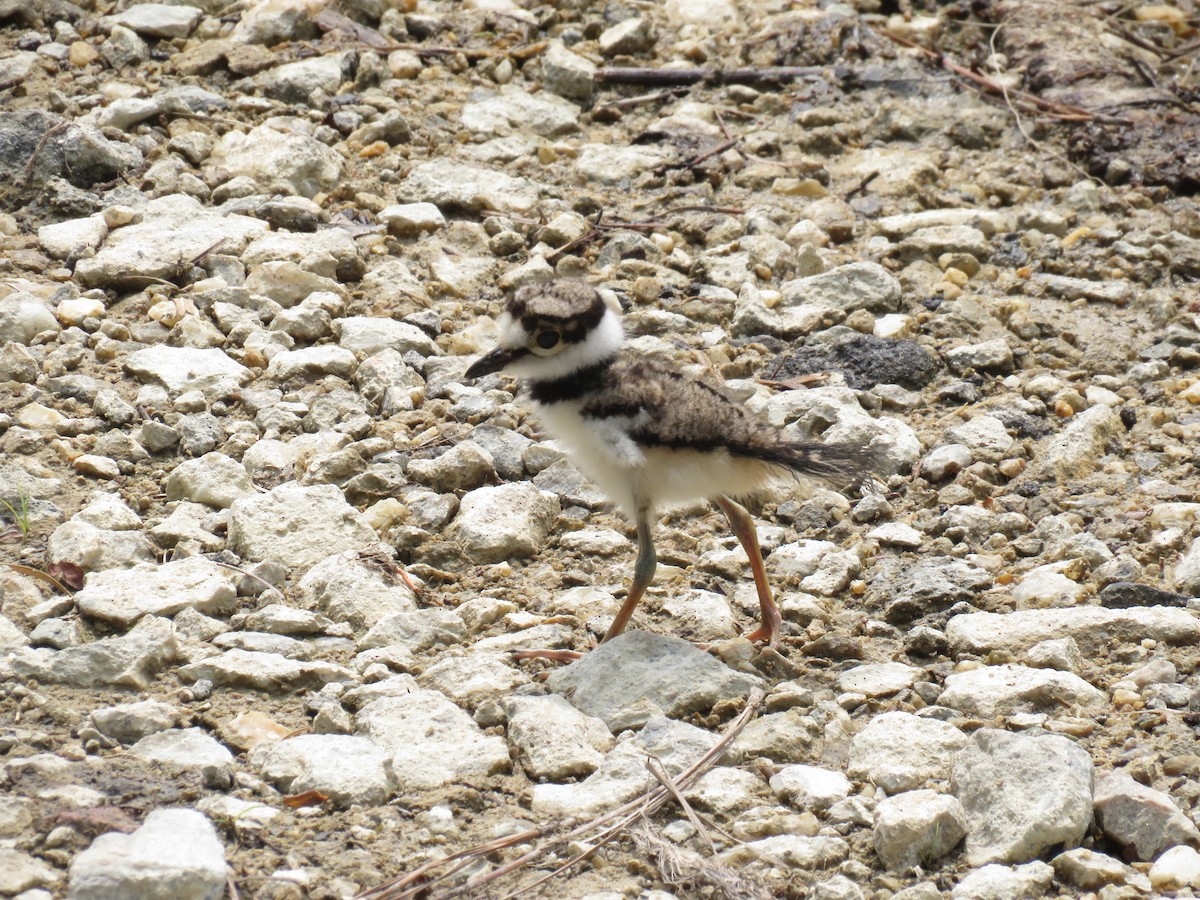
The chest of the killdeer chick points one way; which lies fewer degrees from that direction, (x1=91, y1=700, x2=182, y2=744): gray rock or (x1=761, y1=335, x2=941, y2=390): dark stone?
the gray rock

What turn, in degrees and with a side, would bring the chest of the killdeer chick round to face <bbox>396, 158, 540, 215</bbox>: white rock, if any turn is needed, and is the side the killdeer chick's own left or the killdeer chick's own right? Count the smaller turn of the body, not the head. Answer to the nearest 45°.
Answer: approximately 90° to the killdeer chick's own right

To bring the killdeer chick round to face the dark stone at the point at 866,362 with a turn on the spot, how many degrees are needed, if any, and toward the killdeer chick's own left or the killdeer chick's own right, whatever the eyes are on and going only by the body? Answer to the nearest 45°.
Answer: approximately 135° to the killdeer chick's own right

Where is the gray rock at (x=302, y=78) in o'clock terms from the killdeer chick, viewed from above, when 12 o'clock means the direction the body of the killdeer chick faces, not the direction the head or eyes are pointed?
The gray rock is roughly at 2 o'clock from the killdeer chick.

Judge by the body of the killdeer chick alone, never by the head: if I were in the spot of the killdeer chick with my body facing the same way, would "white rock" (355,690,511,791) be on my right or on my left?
on my left

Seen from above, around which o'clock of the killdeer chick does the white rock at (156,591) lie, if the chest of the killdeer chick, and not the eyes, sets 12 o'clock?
The white rock is roughly at 11 o'clock from the killdeer chick.

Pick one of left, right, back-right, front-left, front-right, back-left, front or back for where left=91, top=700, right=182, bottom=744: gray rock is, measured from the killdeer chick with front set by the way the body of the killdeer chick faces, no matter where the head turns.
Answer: front-left

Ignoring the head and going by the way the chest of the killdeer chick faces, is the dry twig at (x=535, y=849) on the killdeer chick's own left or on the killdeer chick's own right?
on the killdeer chick's own left

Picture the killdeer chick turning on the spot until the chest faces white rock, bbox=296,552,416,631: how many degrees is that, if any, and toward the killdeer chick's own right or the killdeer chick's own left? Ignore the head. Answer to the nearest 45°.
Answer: approximately 45° to the killdeer chick's own left

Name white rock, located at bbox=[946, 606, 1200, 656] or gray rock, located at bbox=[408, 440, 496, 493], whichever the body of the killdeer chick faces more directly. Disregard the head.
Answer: the gray rock

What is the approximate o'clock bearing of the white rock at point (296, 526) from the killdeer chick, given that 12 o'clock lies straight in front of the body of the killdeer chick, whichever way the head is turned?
The white rock is roughly at 12 o'clock from the killdeer chick.

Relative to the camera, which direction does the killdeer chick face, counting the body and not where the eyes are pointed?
to the viewer's left

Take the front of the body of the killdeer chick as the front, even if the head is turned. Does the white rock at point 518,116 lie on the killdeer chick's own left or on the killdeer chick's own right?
on the killdeer chick's own right
